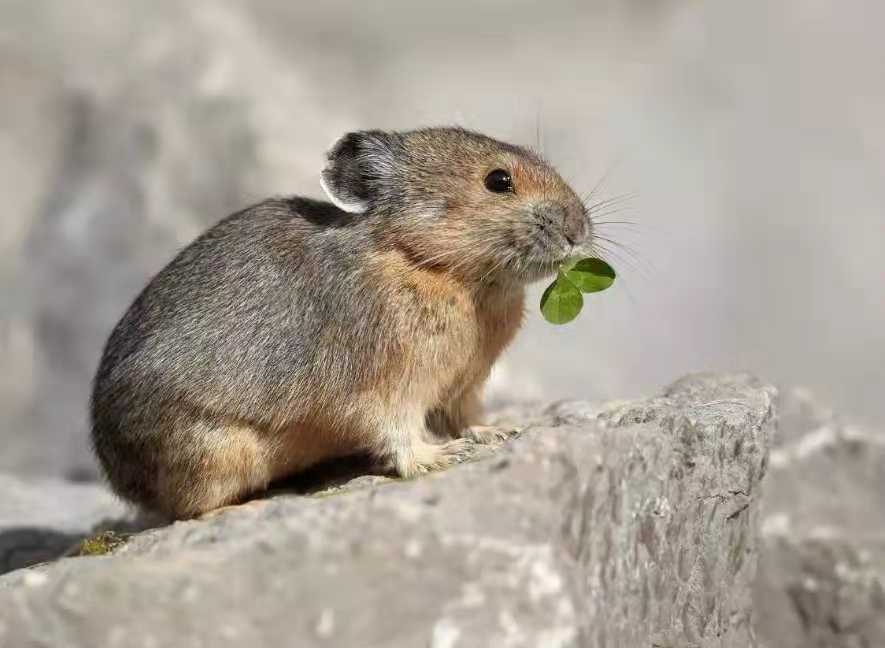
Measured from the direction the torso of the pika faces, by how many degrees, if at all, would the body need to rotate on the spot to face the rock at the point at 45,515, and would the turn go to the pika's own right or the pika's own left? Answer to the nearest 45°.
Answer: approximately 135° to the pika's own left

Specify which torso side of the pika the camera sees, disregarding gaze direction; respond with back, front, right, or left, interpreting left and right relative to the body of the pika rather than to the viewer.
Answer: right

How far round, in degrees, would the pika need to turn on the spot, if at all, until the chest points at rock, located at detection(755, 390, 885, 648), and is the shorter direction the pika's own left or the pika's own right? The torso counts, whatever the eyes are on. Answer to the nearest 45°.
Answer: approximately 45° to the pika's own left
